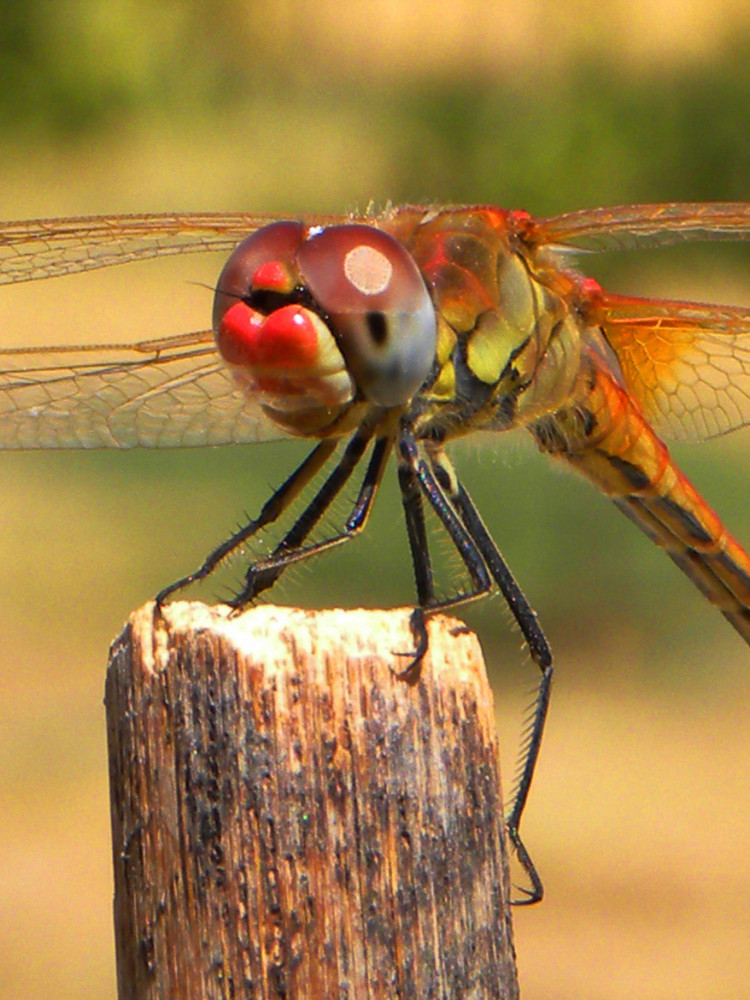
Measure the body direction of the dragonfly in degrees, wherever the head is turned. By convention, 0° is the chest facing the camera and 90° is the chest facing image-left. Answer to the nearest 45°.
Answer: approximately 45°
